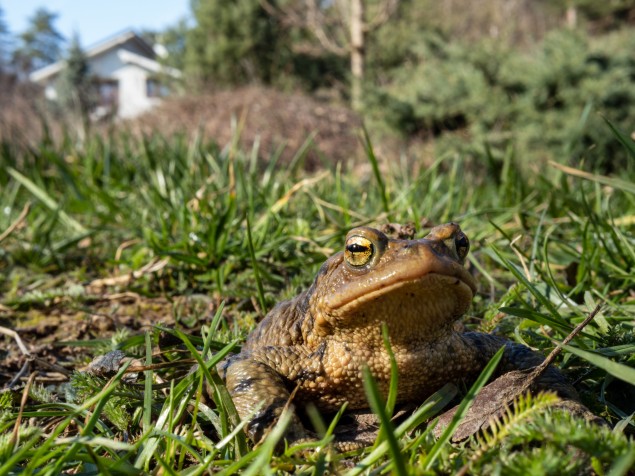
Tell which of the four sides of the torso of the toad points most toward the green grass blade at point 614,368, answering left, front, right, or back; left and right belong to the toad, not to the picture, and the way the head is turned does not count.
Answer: left

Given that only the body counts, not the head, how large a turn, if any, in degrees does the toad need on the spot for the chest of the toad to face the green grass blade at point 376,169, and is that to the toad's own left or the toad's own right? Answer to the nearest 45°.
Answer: approximately 135° to the toad's own left

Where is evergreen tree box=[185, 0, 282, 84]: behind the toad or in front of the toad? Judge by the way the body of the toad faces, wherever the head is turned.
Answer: behind

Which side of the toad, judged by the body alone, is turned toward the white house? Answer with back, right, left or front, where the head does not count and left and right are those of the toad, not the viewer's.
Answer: back

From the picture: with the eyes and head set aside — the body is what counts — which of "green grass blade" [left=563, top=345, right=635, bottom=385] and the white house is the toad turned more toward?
the green grass blade

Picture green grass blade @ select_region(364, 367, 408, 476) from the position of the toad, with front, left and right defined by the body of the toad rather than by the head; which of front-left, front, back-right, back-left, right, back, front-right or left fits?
front-right

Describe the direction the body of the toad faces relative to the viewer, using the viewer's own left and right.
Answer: facing the viewer and to the right of the viewer
